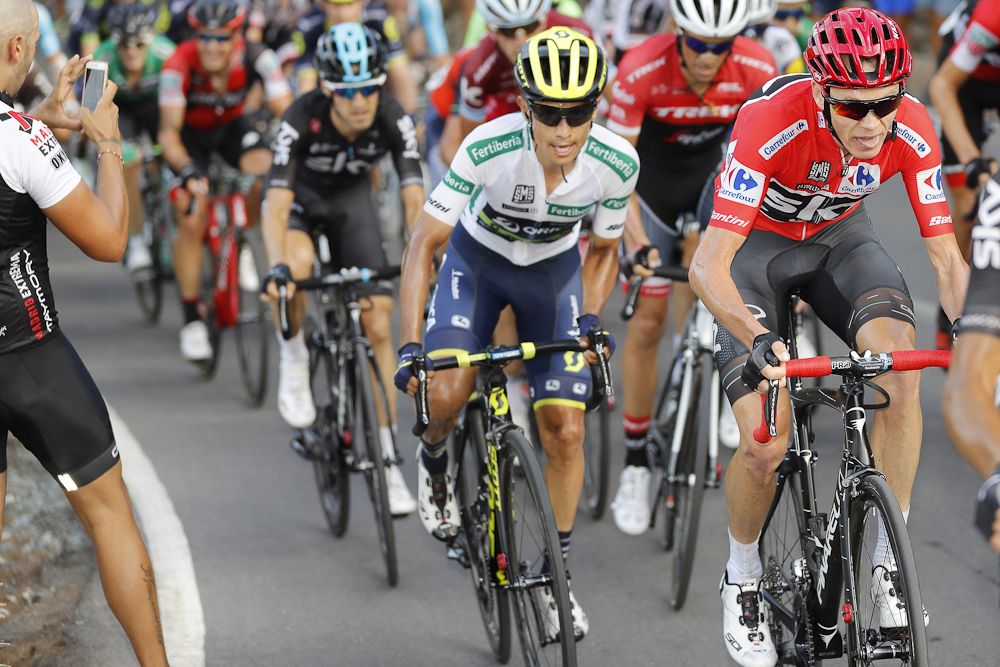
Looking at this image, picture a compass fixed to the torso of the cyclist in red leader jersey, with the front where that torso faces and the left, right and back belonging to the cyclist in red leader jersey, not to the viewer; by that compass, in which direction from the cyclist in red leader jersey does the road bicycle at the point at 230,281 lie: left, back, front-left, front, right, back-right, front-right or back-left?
back

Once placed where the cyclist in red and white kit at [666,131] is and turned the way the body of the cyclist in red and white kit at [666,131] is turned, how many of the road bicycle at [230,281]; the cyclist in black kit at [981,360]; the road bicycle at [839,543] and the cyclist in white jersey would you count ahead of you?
3

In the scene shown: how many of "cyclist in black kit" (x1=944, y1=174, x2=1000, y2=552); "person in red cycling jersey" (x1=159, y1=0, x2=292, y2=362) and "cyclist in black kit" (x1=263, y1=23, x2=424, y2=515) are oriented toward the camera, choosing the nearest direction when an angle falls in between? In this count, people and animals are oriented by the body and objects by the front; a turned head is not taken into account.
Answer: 3

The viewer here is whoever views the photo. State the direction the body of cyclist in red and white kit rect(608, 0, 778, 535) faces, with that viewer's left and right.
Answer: facing the viewer

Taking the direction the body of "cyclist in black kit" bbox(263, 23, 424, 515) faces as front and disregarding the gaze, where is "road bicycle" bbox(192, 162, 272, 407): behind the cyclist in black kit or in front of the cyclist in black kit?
behind

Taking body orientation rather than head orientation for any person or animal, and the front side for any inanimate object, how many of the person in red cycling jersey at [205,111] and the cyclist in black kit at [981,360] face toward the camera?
2

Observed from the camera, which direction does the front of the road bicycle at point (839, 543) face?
facing the viewer and to the right of the viewer

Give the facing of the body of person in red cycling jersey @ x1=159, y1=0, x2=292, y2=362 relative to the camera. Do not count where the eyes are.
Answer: toward the camera

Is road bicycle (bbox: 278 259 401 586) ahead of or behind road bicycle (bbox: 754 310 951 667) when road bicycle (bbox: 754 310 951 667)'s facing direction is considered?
behind

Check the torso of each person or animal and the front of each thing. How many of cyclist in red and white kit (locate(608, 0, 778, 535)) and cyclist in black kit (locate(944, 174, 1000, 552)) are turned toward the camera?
2

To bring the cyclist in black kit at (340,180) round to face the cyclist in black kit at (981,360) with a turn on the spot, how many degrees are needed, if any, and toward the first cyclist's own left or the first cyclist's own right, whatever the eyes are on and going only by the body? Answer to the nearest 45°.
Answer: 0° — they already face them

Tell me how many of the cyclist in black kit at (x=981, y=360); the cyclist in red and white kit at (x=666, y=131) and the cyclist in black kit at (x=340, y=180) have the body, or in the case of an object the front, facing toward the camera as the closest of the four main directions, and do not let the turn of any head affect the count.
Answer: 3

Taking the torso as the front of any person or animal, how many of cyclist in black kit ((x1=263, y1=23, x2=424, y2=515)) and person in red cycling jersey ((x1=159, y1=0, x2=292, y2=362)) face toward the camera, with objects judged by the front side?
2

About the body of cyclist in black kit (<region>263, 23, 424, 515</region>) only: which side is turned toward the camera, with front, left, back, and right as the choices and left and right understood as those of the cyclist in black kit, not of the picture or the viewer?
front
